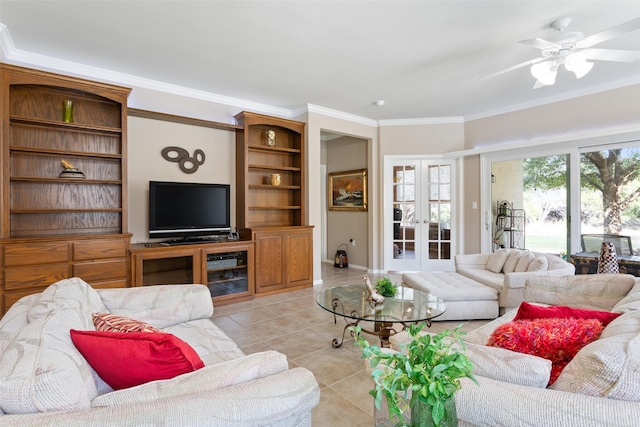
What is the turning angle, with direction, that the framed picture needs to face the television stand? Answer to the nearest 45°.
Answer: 0° — it already faces it

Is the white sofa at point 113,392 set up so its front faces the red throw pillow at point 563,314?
yes

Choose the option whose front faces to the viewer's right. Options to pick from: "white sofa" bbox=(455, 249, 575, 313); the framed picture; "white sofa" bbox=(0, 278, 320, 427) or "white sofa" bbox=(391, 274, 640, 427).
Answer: "white sofa" bbox=(0, 278, 320, 427)

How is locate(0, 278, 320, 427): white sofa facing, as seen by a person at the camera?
facing to the right of the viewer

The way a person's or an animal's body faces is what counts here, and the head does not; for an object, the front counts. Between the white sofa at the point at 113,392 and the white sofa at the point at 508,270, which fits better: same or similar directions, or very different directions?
very different directions

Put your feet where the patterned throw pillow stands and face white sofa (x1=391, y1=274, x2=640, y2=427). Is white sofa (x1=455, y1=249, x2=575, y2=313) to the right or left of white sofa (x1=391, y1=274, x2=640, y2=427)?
left

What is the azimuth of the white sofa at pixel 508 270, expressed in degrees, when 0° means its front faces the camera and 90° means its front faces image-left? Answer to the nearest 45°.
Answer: approximately 45°

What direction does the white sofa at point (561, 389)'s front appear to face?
to the viewer's left

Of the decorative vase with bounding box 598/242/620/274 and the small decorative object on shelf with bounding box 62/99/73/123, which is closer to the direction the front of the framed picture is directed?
the small decorative object on shelf

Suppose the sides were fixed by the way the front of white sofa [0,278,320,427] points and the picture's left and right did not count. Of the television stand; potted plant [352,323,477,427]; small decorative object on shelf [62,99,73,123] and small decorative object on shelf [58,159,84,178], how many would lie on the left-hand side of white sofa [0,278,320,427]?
3

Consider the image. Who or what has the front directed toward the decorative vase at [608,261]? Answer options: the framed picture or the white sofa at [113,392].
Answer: the white sofa
